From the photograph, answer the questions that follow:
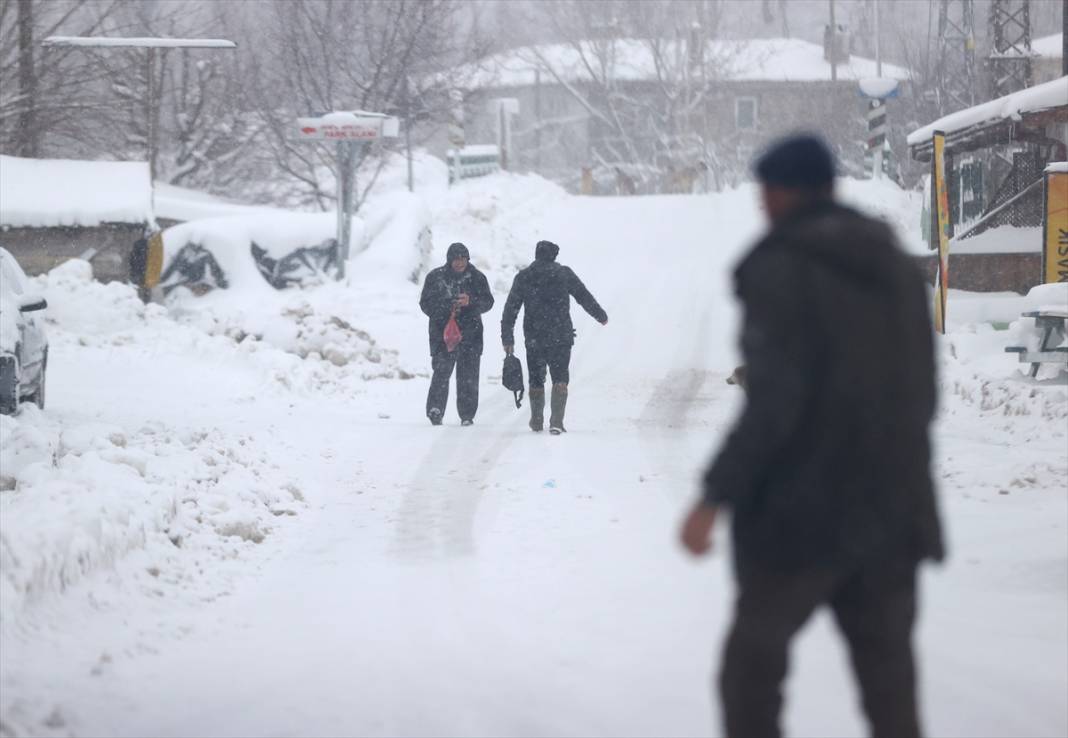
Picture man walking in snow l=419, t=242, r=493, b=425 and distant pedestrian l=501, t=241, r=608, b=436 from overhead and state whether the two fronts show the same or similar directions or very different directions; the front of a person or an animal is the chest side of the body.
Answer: very different directions

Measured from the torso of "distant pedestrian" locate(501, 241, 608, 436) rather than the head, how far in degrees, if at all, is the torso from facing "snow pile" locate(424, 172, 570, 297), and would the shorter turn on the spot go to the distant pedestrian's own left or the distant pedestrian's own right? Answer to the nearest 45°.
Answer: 0° — they already face it

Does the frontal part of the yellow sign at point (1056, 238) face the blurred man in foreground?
yes

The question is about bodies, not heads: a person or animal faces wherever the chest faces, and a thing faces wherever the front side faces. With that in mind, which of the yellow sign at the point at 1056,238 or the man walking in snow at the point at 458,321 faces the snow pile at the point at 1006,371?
the yellow sign

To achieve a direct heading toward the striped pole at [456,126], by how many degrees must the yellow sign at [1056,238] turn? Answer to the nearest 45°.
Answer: approximately 135° to its right

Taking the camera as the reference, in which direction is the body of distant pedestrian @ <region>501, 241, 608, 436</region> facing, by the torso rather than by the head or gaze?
away from the camera

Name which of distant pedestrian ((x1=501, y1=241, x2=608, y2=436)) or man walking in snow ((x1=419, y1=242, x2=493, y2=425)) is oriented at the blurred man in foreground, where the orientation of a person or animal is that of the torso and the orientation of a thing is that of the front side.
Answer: the man walking in snow

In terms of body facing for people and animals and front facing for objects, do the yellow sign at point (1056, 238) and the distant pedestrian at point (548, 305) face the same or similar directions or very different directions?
very different directions

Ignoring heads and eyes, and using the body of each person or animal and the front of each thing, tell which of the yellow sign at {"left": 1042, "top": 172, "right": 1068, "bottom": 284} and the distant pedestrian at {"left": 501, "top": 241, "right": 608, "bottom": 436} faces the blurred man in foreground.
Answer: the yellow sign

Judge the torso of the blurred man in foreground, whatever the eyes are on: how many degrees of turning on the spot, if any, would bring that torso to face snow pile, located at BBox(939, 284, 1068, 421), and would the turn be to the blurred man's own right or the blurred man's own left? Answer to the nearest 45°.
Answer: approximately 45° to the blurred man's own right

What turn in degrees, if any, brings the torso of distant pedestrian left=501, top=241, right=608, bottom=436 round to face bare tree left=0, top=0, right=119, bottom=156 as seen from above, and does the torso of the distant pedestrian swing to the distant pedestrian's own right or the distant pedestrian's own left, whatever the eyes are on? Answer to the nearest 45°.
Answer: approximately 45° to the distant pedestrian's own left

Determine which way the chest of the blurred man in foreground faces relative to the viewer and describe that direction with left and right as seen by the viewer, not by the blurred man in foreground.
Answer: facing away from the viewer and to the left of the viewer
